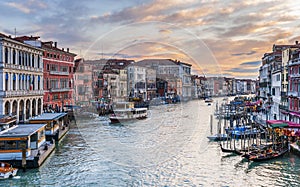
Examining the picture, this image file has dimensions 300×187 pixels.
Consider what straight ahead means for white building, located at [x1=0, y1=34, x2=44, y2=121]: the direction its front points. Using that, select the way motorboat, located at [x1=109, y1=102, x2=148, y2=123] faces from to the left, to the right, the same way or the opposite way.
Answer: to the right

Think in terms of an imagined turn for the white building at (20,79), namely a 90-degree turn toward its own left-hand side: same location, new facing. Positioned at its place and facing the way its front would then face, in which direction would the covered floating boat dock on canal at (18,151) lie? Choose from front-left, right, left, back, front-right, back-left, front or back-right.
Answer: back-right

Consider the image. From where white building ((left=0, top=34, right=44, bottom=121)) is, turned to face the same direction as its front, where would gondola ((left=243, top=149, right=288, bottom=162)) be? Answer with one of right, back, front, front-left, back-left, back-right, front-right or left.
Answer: front

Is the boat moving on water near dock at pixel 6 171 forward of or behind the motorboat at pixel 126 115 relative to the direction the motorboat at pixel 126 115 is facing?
forward

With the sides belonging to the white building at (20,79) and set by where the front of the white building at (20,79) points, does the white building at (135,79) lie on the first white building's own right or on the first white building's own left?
on the first white building's own left

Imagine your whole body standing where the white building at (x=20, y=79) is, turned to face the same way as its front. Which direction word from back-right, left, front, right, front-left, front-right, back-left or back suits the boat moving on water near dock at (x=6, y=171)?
front-right

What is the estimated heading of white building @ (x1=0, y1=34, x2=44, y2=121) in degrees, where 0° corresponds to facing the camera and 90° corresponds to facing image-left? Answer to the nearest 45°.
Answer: approximately 315°

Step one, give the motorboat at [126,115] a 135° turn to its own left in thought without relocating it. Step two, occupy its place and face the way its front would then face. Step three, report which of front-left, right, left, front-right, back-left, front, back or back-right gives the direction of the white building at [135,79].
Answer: left

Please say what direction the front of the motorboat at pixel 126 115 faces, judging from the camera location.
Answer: facing the viewer and to the left of the viewer
